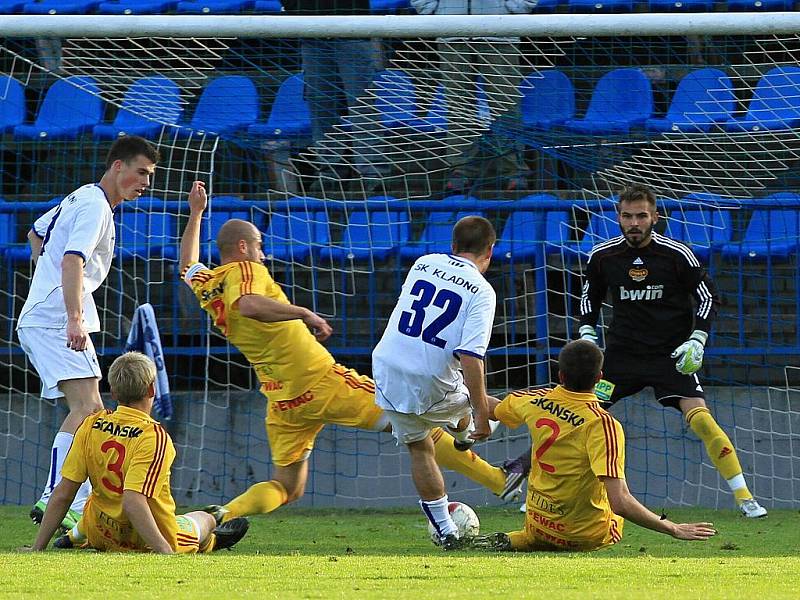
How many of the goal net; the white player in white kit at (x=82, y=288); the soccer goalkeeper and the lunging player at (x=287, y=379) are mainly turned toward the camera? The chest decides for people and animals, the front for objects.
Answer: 2

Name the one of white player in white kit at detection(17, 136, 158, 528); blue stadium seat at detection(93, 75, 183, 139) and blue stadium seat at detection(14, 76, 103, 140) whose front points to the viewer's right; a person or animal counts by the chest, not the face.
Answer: the white player in white kit

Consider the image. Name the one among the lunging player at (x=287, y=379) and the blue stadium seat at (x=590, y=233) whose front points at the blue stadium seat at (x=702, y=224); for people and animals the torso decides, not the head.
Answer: the lunging player

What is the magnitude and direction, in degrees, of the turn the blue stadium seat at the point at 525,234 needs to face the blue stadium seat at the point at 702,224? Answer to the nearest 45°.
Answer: approximately 135° to its left

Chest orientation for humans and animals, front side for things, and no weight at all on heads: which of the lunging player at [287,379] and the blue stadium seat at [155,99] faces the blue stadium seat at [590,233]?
the lunging player

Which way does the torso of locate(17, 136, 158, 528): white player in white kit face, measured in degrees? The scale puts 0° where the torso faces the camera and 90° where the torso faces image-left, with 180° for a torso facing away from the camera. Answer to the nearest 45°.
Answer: approximately 270°

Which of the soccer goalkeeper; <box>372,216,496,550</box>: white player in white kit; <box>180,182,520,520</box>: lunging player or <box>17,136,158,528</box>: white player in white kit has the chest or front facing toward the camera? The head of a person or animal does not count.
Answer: the soccer goalkeeper

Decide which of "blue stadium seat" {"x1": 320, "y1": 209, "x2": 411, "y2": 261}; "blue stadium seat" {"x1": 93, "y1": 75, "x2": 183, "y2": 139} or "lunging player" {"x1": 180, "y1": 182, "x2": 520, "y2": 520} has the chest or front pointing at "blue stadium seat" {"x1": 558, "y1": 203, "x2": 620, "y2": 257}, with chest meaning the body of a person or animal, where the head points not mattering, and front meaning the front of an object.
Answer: the lunging player
